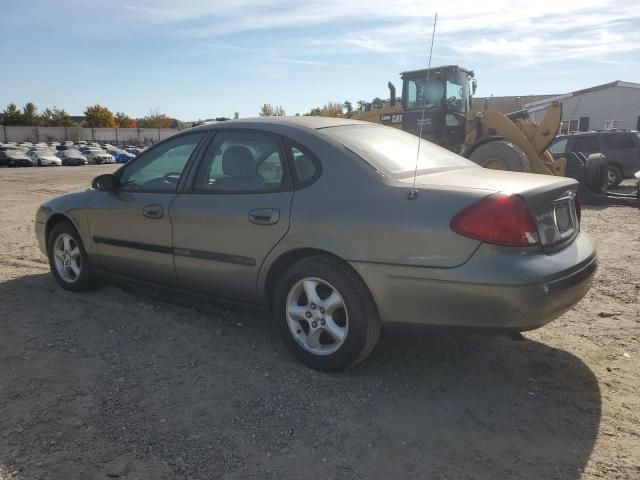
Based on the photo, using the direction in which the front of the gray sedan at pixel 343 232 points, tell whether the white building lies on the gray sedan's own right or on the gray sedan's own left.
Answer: on the gray sedan's own right

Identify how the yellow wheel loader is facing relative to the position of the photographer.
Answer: facing to the right of the viewer

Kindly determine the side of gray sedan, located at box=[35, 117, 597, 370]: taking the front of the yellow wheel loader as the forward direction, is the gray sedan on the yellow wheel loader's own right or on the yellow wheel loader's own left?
on the yellow wheel loader's own right

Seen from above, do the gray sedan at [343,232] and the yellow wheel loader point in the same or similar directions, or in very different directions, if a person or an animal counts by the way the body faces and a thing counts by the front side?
very different directions

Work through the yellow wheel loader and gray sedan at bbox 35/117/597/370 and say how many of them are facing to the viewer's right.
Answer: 1

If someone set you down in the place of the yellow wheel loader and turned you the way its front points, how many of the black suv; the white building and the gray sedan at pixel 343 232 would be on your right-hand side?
1

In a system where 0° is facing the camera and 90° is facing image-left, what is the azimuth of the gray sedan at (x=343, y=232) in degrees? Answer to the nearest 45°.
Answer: approximately 135°

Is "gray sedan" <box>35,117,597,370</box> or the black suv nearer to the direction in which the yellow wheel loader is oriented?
the black suv

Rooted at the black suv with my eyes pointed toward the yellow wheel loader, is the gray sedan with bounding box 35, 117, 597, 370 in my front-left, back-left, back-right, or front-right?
front-left

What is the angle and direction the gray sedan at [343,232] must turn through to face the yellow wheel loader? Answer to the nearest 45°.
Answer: approximately 45° to its right

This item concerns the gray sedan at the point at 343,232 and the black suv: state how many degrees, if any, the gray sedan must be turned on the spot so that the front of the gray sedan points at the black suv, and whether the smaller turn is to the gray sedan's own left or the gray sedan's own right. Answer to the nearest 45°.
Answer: approximately 90° to the gray sedan's own right

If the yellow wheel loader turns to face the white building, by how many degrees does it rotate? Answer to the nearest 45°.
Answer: approximately 90° to its left

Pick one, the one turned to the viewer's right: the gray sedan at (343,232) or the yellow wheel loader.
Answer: the yellow wheel loader

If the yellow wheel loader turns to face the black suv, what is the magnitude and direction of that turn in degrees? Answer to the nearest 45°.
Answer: approximately 45° to its left
